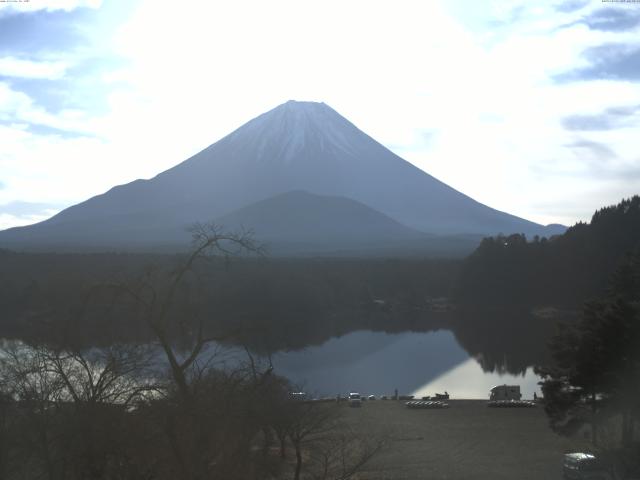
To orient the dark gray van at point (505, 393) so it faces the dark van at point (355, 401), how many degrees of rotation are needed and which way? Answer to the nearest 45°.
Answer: approximately 45° to its left

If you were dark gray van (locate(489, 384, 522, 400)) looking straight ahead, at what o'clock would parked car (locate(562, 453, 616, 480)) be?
The parked car is roughly at 9 o'clock from the dark gray van.

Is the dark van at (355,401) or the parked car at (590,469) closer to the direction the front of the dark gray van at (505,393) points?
the dark van

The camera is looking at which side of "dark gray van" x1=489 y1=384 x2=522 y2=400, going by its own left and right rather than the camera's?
left
